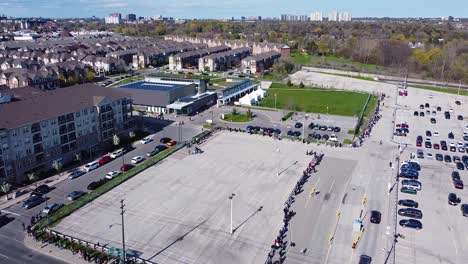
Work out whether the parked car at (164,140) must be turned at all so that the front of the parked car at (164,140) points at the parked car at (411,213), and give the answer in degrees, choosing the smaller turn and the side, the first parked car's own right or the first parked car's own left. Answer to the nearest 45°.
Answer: approximately 90° to the first parked car's own right

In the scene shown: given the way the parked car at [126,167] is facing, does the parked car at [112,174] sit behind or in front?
behind

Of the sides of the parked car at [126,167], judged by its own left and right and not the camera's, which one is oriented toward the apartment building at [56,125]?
left

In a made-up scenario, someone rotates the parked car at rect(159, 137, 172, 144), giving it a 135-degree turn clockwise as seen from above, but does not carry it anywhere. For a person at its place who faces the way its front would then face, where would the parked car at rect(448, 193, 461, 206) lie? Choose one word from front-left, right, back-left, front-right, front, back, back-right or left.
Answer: front-left

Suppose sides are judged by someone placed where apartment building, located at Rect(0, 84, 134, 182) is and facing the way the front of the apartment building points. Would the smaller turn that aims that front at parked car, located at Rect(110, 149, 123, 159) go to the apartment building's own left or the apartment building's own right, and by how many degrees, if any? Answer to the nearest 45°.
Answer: approximately 45° to the apartment building's own left

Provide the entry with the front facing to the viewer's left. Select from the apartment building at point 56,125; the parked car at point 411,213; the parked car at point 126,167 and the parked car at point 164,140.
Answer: the parked car at point 411,213

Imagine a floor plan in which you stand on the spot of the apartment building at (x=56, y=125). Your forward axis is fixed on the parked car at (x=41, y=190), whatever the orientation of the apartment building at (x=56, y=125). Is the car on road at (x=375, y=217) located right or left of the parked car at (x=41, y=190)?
left
